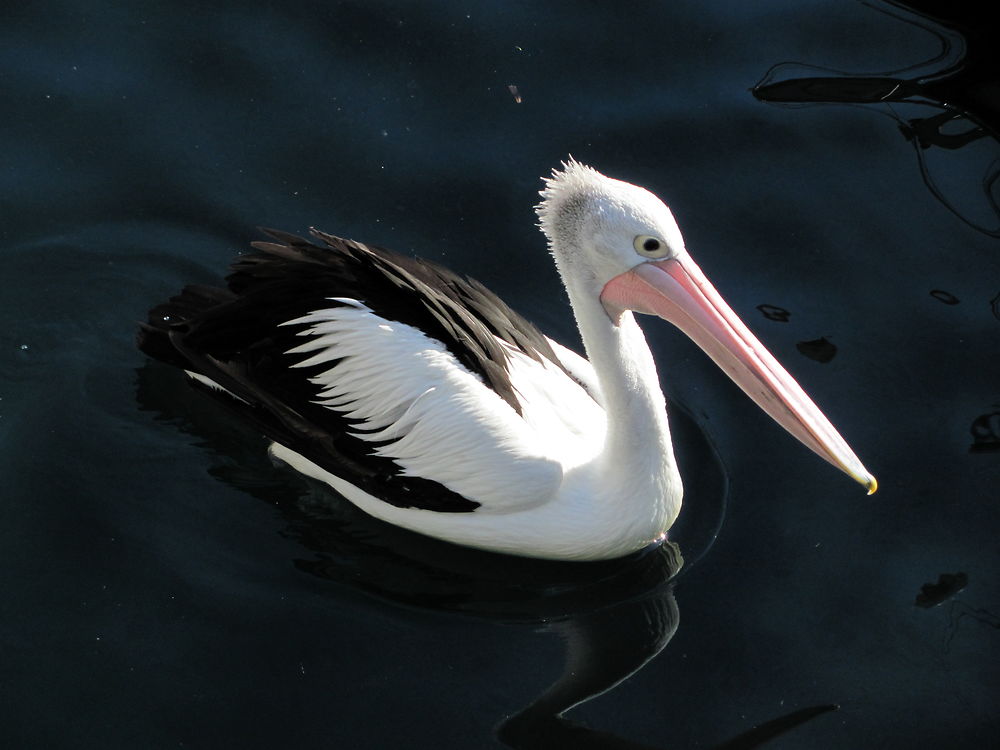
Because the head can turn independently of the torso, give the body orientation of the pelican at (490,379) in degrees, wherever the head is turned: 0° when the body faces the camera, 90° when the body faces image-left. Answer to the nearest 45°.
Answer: approximately 315°
